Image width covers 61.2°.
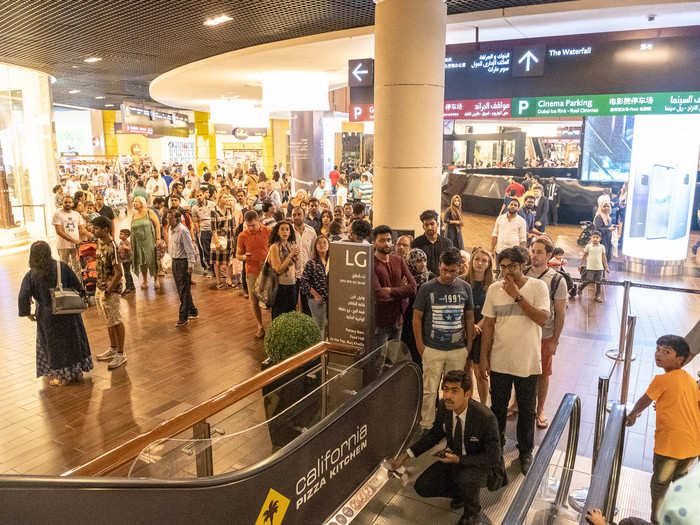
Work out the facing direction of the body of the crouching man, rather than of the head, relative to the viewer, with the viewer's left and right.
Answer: facing the viewer and to the left of the viewer

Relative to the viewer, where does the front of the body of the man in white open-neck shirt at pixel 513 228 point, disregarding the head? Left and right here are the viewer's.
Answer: facing the viewer

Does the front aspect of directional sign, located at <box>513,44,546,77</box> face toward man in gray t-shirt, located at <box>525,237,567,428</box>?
yes

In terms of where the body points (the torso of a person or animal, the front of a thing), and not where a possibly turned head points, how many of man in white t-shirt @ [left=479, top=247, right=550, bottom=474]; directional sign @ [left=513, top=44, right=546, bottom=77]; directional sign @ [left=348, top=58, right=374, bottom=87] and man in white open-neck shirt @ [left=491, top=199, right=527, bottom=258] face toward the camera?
4

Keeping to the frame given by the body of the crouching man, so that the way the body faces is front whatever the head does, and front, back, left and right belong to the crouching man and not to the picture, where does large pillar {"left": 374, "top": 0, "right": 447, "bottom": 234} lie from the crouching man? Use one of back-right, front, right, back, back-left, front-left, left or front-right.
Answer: back-right

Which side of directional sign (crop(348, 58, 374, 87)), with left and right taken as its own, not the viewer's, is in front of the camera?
front

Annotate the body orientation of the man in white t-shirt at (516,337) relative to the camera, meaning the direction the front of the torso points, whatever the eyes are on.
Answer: toward the camera

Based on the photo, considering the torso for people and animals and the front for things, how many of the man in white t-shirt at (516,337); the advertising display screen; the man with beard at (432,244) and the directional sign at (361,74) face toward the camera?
4
